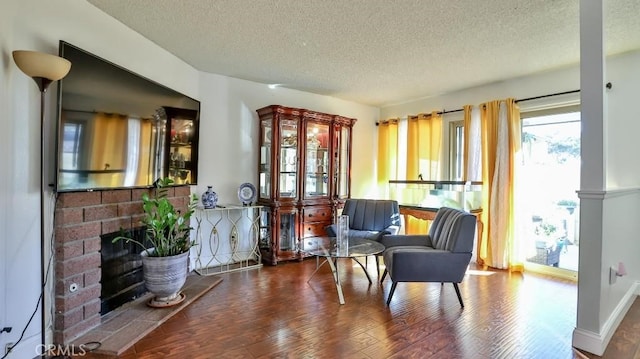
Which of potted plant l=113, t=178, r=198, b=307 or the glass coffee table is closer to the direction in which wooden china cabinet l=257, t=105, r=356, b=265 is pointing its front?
the glass coffee table

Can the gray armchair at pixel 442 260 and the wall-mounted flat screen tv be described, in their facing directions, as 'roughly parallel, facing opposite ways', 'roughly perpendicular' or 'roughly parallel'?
roughly parallel, facing opposite ways

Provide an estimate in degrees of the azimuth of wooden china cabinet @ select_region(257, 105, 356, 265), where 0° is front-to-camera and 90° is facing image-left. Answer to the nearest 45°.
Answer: approximately 315°

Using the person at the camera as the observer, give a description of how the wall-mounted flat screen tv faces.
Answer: facing the viewer and to the right of the viewer

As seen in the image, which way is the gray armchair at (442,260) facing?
to the viewer's left

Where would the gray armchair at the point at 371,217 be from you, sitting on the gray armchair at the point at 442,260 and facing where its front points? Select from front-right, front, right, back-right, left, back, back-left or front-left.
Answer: front-right

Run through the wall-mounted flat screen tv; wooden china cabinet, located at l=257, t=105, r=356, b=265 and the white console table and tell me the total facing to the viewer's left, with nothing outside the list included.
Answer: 0

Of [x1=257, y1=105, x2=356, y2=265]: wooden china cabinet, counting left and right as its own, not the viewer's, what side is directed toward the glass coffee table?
front

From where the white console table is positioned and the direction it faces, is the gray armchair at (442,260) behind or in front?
in front

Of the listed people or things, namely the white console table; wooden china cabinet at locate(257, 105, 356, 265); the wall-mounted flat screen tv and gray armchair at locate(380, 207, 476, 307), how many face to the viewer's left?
1

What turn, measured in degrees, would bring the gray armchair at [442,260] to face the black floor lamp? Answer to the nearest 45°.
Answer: approximately 45° to its left

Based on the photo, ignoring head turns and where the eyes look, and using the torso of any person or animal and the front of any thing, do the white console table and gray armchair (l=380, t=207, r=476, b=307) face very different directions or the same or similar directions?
very different directions

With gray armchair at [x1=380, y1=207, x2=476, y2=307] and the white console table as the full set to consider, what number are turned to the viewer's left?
1

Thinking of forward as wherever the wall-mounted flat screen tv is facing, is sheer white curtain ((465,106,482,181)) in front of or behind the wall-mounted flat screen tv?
in front
